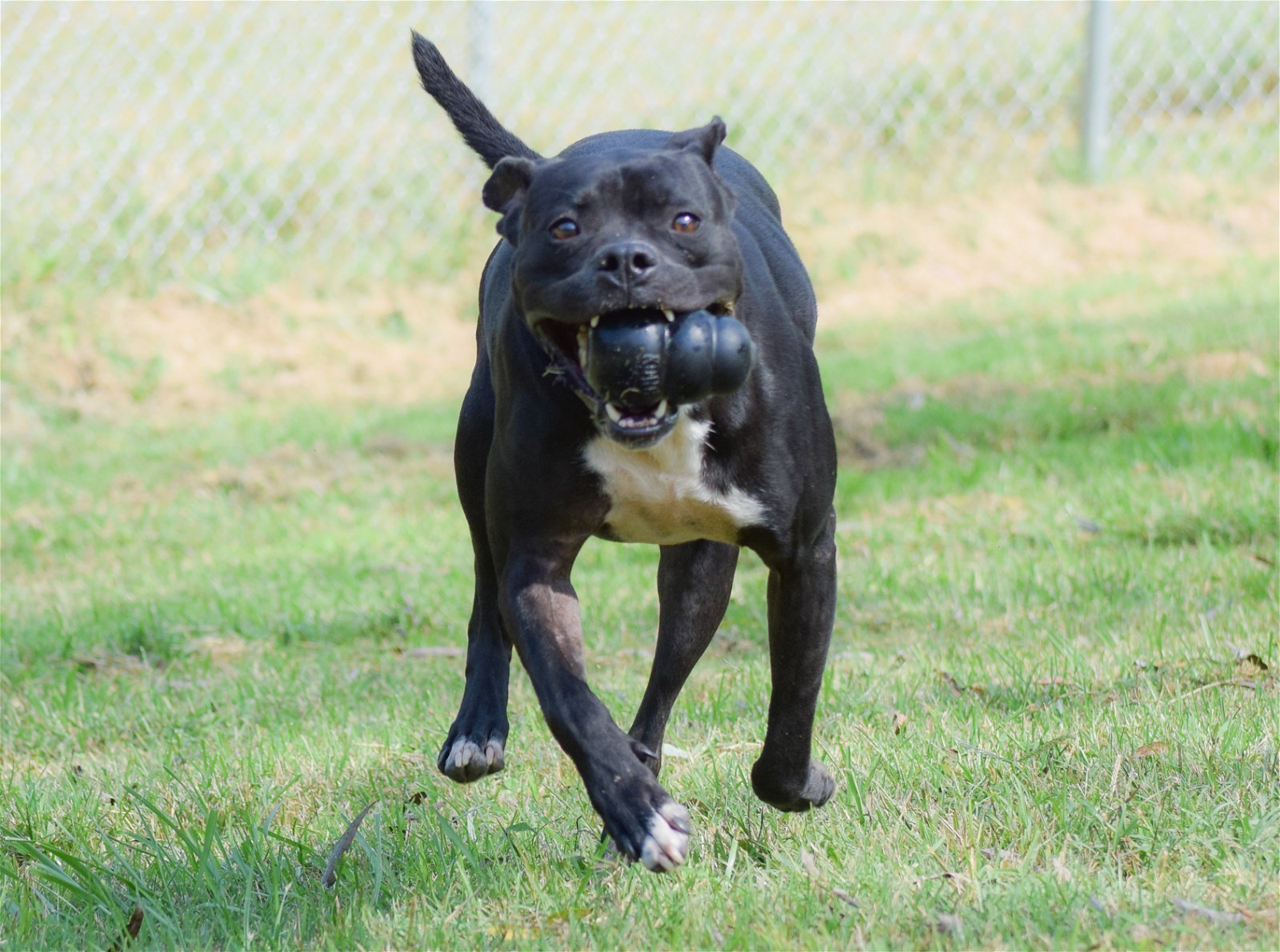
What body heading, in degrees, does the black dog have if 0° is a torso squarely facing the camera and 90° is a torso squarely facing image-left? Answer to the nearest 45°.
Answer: approximately 0°

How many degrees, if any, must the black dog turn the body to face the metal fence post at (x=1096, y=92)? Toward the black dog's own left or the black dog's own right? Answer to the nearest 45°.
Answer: approximately 180°

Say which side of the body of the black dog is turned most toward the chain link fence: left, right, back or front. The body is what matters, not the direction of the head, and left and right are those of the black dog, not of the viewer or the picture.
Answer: back
